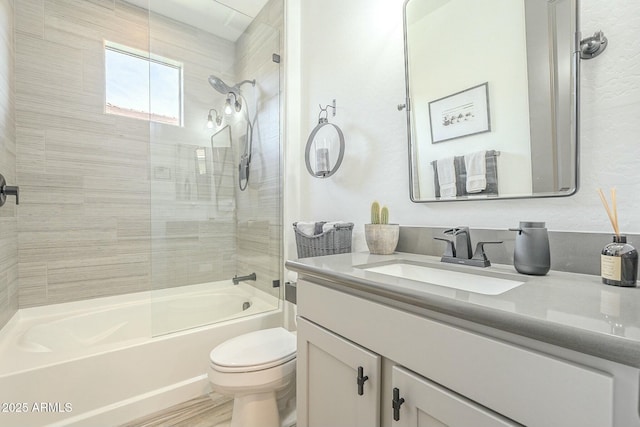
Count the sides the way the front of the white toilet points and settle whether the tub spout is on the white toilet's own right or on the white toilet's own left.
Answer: on the white toilet's own right

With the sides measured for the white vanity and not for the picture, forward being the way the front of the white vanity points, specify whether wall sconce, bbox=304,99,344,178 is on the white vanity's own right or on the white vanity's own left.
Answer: on the white vanity's own right

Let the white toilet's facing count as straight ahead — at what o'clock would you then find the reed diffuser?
The reed diffuser is roughly at 9 o'clock from the white toilet.

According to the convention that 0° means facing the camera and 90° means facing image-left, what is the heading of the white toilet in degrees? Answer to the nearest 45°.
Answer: approximately 45°

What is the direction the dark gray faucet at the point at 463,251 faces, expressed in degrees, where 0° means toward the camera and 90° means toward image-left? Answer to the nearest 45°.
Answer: approximately 45°
